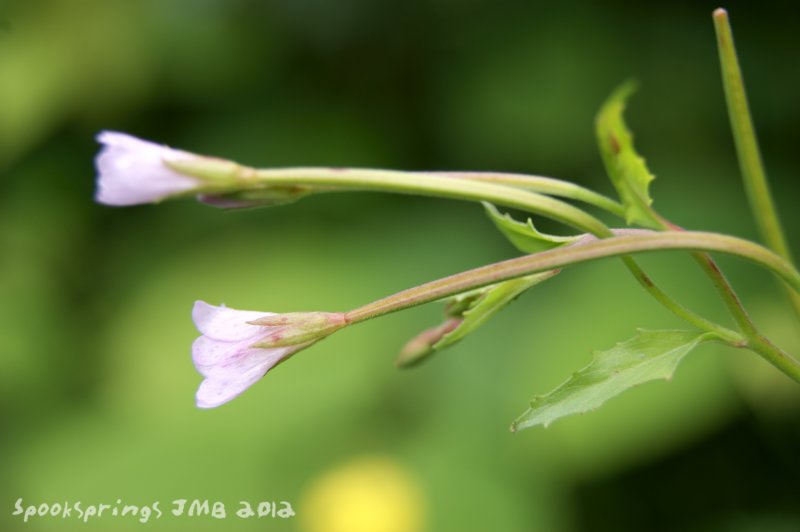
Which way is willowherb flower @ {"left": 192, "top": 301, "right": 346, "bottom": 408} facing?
to the viewer's left

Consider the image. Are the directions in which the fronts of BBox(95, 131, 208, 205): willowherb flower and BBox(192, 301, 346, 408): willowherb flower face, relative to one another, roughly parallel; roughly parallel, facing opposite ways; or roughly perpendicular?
roughly parallel

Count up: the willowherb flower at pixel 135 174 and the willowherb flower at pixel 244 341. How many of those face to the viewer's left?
2

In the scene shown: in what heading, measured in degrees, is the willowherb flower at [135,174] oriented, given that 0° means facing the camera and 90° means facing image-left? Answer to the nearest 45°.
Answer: approximately 90°
